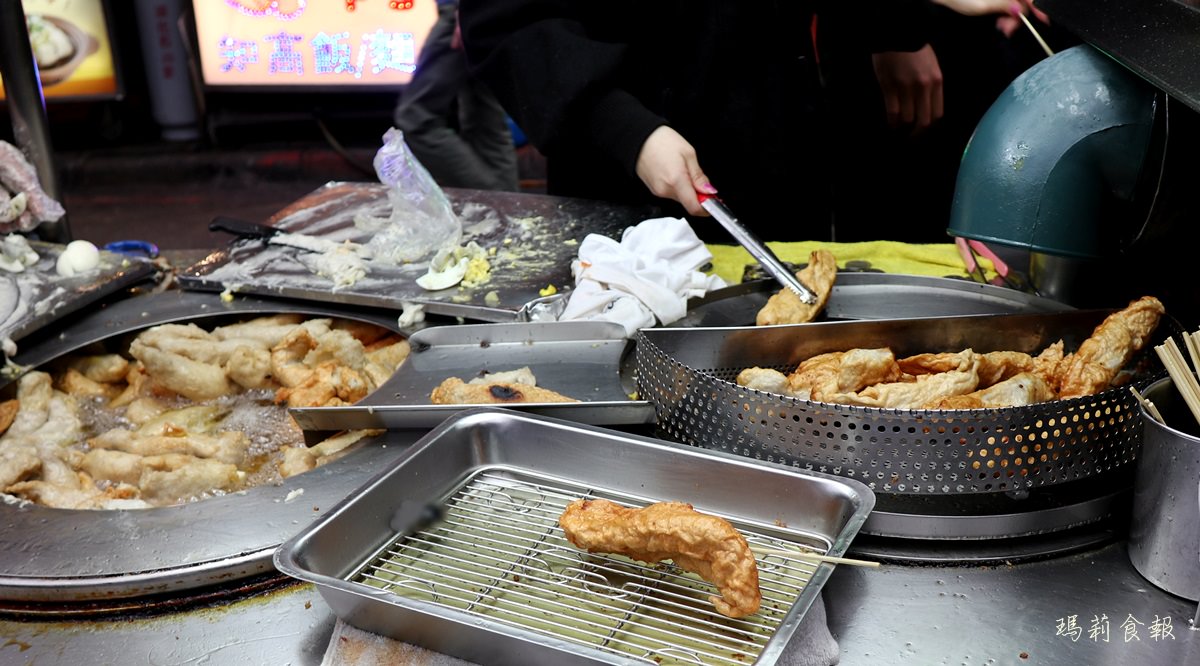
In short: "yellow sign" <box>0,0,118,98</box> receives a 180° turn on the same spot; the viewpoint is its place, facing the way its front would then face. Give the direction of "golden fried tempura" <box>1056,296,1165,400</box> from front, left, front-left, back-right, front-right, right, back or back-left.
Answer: back

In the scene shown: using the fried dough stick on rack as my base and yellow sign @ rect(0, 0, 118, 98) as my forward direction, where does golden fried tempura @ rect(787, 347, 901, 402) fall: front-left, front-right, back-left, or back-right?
front-right

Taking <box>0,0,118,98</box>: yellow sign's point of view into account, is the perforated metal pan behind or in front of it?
in front

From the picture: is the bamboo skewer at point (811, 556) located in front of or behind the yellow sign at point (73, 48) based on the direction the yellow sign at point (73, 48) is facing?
in front

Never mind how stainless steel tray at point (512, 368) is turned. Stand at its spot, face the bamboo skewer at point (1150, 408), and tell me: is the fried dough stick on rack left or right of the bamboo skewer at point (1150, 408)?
right

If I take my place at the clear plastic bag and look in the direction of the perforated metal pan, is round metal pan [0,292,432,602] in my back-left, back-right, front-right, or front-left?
front-right

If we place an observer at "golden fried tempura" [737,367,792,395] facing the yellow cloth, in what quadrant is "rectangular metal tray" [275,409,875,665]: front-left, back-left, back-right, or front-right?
back-left

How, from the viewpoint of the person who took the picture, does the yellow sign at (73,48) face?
facing the viewer

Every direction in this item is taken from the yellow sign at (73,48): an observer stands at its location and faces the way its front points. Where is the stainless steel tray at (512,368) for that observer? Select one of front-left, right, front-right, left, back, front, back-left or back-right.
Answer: front

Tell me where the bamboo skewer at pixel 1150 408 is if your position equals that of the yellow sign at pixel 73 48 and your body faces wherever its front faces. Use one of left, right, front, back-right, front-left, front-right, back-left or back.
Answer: front

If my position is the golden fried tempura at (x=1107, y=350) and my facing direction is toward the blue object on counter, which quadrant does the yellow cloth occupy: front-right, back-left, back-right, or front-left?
front-right

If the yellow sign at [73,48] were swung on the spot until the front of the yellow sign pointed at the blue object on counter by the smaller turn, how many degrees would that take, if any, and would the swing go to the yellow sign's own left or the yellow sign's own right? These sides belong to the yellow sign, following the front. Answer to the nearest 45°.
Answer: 0° — it already faces it

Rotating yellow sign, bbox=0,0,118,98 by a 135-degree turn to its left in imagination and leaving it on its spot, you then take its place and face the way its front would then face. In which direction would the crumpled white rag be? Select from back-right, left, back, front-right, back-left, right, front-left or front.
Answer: back-right

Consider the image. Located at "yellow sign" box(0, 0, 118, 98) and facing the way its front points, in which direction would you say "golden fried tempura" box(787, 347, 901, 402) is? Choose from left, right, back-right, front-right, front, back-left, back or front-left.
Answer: front

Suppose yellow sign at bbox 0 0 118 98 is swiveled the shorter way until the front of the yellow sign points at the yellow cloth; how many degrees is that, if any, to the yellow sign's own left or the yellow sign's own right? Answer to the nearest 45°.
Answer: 0° — it already faces it

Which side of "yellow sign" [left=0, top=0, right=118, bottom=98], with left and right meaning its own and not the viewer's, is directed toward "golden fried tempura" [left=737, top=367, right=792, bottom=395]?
front

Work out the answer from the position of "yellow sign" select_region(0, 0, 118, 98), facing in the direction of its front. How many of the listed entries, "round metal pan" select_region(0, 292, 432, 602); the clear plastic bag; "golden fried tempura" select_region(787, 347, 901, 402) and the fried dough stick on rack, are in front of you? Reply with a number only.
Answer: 4
